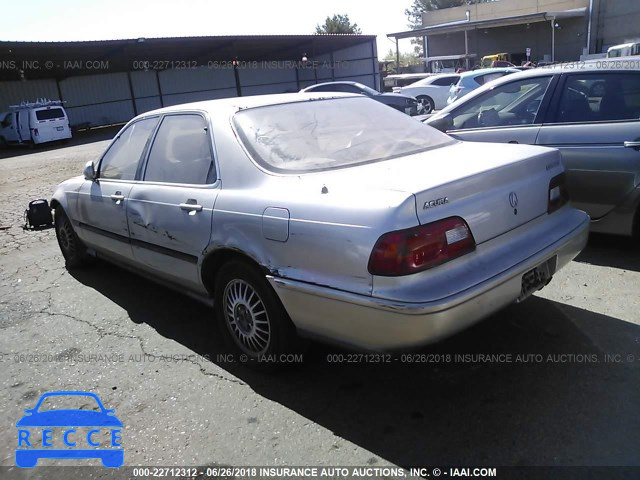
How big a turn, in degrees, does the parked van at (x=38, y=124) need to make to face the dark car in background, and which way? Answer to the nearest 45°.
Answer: approximately 180°

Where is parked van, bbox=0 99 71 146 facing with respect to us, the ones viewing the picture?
facing away from the viewer and to the left of the viewer

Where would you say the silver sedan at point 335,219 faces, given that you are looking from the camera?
facing away from the viewer and to the left of the viewer

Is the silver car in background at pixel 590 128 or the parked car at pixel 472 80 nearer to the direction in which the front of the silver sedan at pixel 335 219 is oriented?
the parked car

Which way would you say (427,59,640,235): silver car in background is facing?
to the viewer's left

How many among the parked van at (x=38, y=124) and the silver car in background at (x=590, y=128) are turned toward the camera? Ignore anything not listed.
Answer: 0

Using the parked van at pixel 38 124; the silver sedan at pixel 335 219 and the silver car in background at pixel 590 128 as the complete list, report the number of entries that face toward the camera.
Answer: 0

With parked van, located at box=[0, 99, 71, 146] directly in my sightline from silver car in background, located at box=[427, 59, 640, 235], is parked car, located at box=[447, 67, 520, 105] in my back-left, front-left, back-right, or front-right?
front-right

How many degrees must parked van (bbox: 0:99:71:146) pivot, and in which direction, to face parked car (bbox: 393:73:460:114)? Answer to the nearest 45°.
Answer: approximately 180°

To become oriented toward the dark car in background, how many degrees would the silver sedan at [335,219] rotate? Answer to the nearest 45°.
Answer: approximately 45° to its right

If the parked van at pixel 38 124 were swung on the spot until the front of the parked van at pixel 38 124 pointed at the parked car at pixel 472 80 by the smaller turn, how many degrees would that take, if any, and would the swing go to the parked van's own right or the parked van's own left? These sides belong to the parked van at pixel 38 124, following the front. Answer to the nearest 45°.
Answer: approximately 180°

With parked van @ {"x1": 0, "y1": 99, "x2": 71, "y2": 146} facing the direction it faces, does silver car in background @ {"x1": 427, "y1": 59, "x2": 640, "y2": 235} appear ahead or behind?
behind

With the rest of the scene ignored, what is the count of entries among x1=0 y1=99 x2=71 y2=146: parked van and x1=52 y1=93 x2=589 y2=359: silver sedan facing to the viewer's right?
0
